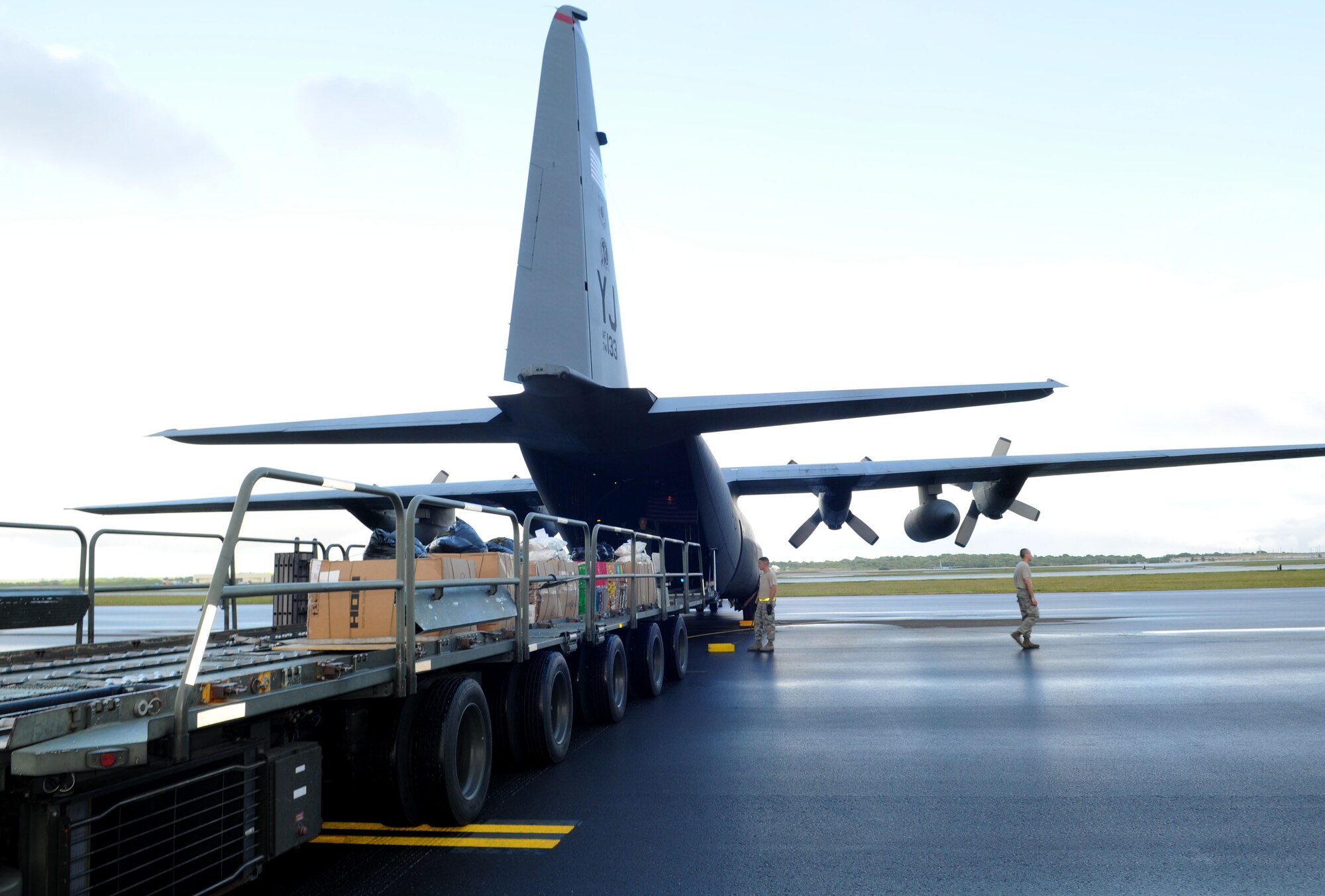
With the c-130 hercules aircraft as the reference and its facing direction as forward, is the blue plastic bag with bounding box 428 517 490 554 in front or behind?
behind

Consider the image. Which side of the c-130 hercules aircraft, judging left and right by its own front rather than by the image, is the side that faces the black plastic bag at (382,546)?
back

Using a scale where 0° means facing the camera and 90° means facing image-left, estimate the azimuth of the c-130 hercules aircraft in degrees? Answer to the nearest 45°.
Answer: approximately 180°

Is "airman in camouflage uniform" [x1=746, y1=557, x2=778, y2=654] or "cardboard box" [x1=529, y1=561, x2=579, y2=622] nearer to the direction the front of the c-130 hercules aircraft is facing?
the airman in camouflage uniform

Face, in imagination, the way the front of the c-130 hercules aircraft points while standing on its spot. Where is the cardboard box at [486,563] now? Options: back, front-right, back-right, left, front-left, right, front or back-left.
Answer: back

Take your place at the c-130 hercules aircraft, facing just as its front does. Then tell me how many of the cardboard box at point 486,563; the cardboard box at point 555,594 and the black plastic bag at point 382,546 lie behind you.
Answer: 3

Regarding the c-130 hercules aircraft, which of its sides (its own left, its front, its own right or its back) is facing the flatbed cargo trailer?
back

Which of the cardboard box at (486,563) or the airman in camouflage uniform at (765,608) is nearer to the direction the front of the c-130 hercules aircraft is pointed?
the airman in camouflage uniform

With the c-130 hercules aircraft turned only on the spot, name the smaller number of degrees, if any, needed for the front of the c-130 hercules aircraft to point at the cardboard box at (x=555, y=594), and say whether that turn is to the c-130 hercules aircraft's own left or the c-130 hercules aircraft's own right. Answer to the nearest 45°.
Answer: approximately 180°

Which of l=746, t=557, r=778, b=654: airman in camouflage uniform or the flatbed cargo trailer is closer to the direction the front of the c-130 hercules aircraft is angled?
the airman in camouflage uniform
